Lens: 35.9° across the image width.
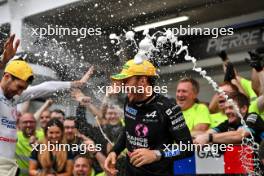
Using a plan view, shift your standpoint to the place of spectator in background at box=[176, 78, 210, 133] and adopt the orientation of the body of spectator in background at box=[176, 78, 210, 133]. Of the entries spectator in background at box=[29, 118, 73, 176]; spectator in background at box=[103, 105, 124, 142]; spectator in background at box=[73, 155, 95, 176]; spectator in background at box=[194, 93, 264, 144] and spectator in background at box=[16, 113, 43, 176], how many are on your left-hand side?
1

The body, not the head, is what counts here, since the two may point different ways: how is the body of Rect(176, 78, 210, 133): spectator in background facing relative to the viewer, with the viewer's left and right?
facing the viewer and to the left of the viewer

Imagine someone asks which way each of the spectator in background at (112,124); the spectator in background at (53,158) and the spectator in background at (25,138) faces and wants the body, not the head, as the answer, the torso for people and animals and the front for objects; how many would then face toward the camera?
3

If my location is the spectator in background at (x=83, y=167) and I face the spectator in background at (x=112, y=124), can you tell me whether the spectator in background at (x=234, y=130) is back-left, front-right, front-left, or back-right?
front-right

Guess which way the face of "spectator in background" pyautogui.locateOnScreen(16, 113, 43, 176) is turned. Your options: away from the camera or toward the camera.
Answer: toward the camera

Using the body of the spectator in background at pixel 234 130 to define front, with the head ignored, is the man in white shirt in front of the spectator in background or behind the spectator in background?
in front

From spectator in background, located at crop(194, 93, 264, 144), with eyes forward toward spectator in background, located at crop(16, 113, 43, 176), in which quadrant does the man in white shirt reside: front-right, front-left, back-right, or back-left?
front-left

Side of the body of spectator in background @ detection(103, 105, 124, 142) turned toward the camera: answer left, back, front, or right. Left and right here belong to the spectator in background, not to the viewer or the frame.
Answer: front

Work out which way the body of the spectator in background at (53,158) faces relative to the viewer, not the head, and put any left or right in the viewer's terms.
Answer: facing the viewer

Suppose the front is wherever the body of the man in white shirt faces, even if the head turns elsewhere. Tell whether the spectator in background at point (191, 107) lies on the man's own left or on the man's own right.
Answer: on the man's own left

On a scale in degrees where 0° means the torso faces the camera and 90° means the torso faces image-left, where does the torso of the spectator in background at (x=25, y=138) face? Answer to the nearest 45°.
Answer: approximately 0°
